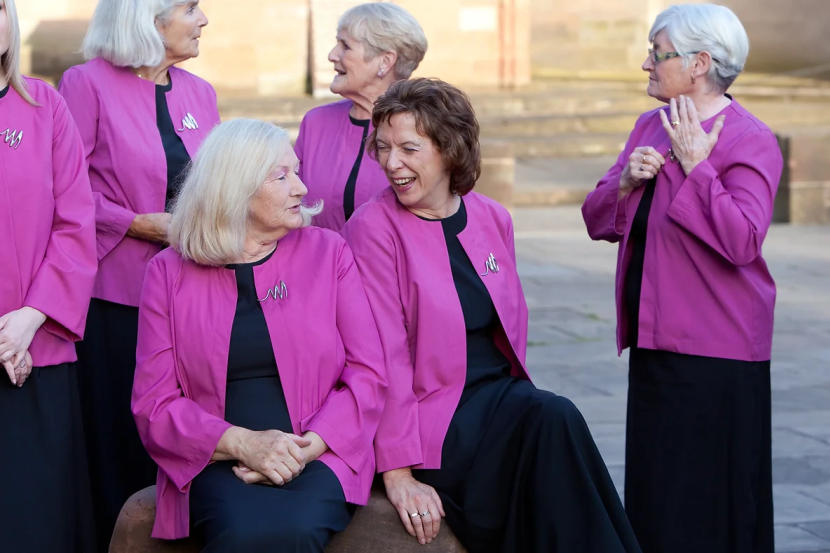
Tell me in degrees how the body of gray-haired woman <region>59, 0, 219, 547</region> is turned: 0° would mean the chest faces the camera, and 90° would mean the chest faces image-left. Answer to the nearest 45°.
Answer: approximately 315°

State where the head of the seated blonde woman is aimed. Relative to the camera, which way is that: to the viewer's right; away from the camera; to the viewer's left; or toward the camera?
to the viewer's right

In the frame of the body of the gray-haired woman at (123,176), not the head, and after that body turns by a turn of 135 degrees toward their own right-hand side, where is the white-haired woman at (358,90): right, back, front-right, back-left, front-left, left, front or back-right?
back

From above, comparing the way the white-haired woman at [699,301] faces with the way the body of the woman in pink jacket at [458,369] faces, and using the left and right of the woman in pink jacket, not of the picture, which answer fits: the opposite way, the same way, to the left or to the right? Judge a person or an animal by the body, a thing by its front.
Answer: to the right

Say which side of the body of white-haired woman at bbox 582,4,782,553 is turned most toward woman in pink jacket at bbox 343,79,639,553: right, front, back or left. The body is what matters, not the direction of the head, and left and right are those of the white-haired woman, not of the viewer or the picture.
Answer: front

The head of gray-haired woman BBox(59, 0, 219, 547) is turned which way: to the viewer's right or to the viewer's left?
to the viewer's right

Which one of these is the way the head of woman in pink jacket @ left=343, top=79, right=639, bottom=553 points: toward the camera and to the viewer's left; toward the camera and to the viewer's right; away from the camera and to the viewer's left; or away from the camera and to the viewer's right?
toward the camera and to the viewer's left

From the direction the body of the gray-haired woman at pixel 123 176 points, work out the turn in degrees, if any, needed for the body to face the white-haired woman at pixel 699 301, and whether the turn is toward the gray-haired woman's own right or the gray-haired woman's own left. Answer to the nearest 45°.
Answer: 0° — they already face them

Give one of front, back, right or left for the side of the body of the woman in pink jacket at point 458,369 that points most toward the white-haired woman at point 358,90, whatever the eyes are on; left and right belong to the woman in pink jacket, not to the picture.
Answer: back

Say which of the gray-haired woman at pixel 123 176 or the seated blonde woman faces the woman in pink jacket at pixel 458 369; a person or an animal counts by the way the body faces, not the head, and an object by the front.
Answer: the gray-haired woman

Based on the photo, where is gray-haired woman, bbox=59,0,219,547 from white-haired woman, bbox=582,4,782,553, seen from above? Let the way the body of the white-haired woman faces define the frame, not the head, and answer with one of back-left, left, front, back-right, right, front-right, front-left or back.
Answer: front-right

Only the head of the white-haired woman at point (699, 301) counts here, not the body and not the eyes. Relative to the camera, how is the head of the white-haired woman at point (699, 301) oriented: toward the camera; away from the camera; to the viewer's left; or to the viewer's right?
to the viewer's left

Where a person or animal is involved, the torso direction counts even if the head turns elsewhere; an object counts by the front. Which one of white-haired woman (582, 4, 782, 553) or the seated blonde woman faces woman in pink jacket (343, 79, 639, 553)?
the white-haired woman

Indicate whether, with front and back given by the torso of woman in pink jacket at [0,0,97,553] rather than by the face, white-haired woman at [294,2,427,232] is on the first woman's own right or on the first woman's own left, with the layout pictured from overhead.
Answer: on the first woman's own left

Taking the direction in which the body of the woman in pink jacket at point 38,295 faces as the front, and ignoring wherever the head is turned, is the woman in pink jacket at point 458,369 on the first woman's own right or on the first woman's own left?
on the first woman's own left

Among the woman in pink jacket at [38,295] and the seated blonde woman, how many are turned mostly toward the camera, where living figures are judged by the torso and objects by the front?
2

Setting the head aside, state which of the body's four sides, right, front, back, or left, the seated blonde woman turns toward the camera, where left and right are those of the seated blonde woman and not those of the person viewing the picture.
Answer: front

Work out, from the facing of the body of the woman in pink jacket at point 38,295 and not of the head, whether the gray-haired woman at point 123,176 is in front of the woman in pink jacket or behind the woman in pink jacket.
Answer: behind

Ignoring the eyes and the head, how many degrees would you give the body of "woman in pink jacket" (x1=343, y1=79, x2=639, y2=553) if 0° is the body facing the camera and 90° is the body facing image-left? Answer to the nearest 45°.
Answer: approximately 315°
